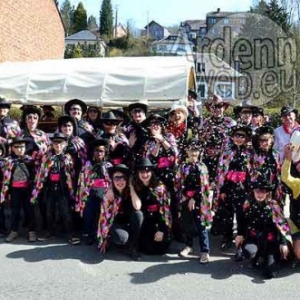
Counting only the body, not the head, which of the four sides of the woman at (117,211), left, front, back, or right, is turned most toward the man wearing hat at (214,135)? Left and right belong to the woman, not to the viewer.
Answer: left

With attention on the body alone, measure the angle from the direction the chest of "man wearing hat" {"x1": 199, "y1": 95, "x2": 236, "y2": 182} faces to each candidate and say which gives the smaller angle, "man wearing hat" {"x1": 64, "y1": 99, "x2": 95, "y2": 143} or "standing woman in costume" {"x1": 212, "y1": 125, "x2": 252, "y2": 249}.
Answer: the standing woman in costume

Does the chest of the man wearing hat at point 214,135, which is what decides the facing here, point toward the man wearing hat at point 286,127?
no

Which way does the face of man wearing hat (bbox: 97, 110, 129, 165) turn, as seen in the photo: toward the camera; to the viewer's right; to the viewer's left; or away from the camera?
toward the camera

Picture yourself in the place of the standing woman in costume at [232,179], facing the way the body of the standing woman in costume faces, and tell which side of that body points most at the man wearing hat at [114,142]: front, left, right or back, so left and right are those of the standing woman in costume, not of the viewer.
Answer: right

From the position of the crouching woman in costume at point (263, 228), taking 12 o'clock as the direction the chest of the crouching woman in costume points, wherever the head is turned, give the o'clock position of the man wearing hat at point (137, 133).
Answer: The man wearing hat is roughly at 4 o'clock from the crouching woman in costume.

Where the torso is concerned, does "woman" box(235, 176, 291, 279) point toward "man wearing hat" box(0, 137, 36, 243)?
no

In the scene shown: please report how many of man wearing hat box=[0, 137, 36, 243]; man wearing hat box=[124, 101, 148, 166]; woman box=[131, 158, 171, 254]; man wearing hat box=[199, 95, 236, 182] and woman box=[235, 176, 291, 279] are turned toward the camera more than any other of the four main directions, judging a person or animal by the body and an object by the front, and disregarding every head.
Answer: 5

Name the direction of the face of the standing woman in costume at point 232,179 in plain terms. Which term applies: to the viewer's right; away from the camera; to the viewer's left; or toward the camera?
toward the camera

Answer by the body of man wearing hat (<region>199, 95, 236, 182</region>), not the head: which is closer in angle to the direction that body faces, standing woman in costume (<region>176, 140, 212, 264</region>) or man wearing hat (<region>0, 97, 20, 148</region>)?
the standing woman in costume

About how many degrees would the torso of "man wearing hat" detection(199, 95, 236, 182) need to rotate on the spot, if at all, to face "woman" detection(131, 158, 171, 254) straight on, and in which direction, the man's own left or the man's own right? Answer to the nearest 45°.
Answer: approximately 45° to the man's own right

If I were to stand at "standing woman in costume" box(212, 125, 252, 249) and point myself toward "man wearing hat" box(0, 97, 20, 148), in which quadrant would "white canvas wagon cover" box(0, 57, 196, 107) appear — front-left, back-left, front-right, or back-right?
front-right

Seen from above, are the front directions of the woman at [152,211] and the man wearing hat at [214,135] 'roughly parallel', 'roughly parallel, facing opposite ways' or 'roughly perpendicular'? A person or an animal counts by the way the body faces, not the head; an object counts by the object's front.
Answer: roughly parallel

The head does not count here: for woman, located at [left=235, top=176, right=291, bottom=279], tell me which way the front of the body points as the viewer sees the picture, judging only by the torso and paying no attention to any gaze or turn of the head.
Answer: toward the camera

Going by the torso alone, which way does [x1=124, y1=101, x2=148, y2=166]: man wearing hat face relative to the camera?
toward the camera

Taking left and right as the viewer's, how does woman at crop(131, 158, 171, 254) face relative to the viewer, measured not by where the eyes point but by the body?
facing the viewer

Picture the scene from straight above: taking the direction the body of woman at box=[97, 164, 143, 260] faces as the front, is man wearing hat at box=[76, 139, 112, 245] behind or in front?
behind

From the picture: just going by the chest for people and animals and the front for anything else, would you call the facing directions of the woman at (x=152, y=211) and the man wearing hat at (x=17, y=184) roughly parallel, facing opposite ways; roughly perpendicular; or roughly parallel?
roughly parallel
